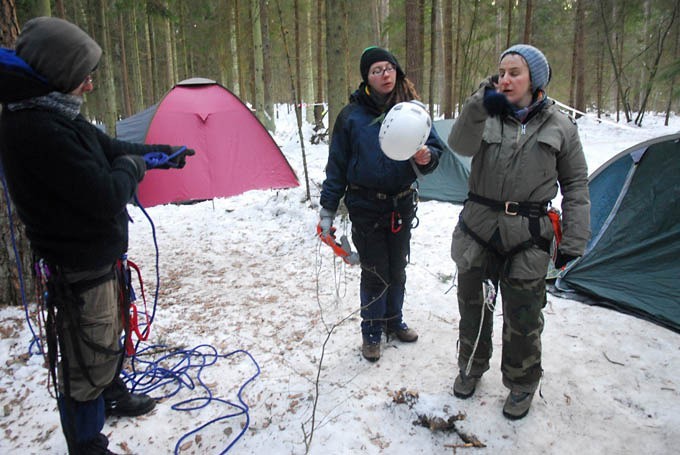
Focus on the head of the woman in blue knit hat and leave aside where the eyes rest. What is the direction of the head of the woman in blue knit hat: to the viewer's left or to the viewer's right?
to the viewer's left

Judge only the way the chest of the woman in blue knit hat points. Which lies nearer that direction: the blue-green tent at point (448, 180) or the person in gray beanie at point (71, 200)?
the person in gray beanie

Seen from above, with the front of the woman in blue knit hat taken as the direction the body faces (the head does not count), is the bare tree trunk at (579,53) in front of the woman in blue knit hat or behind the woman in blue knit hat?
behind

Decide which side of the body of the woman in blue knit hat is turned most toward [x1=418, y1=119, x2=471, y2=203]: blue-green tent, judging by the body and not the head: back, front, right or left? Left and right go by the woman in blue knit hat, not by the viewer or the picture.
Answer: back

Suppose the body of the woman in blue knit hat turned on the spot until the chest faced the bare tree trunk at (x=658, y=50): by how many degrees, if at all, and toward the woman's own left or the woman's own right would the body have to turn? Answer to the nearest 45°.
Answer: approximately 180°

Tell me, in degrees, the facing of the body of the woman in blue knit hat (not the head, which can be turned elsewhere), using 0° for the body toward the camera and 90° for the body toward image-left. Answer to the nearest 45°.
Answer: approximately 0°

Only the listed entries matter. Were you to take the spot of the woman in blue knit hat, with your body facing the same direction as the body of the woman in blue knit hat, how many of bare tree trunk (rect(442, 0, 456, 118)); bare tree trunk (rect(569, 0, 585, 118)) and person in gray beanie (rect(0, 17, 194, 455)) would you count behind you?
2

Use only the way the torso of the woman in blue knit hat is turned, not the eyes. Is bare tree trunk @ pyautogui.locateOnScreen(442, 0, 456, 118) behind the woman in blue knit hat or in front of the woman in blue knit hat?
behind

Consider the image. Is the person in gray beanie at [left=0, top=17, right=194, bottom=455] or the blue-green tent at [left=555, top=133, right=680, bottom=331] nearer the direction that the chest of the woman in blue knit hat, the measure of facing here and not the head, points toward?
the person in gray beanie
